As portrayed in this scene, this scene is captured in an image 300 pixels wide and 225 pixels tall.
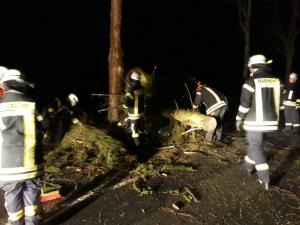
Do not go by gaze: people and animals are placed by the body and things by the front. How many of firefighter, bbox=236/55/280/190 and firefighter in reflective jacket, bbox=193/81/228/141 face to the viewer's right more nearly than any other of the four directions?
0

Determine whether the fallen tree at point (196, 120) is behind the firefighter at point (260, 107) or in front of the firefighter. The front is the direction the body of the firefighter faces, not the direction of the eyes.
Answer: in front

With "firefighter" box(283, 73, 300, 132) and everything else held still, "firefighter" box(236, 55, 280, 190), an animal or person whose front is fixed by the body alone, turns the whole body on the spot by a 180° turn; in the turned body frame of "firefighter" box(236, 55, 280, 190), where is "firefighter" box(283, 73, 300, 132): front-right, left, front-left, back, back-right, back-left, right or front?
back-left

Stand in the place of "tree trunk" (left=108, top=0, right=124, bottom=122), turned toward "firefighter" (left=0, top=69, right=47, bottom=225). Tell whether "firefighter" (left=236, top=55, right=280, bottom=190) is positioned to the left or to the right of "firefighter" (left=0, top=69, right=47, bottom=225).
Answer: left

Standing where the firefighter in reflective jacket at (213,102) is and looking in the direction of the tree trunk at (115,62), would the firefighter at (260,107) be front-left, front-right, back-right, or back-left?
back-left

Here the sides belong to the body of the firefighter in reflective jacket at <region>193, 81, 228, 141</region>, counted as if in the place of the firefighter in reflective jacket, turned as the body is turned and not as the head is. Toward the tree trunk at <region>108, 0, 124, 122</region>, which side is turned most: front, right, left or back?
front

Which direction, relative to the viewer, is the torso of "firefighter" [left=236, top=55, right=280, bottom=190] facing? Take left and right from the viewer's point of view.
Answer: facing away from the viewer and to the left of the viewer

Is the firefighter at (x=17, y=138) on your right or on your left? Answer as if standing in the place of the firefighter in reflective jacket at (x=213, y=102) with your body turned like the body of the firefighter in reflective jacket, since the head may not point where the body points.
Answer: on your left

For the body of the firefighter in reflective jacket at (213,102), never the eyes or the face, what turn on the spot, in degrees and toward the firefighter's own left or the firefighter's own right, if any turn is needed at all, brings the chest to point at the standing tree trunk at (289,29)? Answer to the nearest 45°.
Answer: approximately 90° to the firefighter's own right

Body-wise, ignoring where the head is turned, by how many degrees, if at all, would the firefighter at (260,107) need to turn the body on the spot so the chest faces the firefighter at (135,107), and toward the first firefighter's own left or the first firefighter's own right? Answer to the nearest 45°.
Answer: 0° — they already face them

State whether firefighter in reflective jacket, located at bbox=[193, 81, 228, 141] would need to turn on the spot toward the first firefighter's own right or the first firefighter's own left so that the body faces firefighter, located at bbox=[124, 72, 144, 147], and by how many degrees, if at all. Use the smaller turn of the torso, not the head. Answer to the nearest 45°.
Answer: approximately 45° to the first firefighter's own left

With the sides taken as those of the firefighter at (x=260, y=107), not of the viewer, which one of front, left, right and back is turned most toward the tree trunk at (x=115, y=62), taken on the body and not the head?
front

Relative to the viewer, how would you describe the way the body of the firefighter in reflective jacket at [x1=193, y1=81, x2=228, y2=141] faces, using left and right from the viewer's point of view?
facing to the left of the viewer

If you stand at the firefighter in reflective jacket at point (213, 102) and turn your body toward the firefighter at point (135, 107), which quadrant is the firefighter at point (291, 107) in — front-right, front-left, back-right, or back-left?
back-right

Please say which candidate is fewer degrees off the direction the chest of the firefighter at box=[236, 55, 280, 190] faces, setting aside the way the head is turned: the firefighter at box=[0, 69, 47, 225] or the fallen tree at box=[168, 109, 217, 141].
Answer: the fallen tree

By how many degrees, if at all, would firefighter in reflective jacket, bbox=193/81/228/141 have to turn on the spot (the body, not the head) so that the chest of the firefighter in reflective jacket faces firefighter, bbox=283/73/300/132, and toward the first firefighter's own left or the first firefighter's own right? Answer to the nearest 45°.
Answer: approximately 135° to the first firefighter's own right
